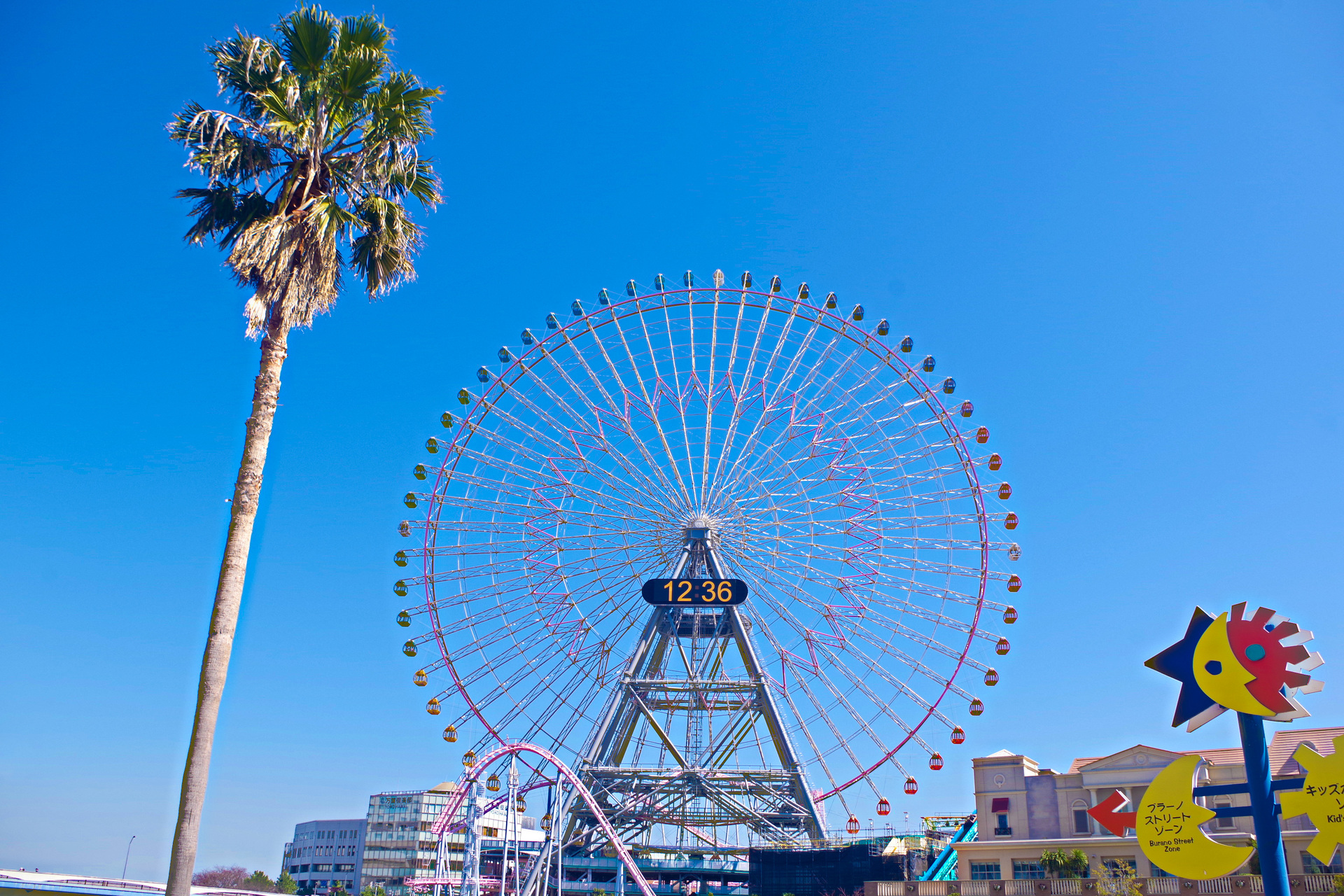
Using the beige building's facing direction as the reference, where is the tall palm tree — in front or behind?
in front

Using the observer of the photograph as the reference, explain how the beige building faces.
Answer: facing the viewer

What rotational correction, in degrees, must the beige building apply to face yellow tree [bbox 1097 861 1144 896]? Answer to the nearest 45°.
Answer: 0° — it already faces it
